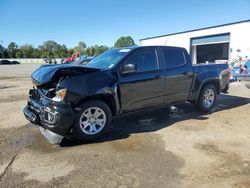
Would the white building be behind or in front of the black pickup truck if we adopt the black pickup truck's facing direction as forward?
behind

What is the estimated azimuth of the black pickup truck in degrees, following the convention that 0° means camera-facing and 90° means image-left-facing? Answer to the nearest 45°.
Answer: approximately 45°

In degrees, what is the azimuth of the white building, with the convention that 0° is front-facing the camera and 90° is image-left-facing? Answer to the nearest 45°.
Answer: approximately 45°
